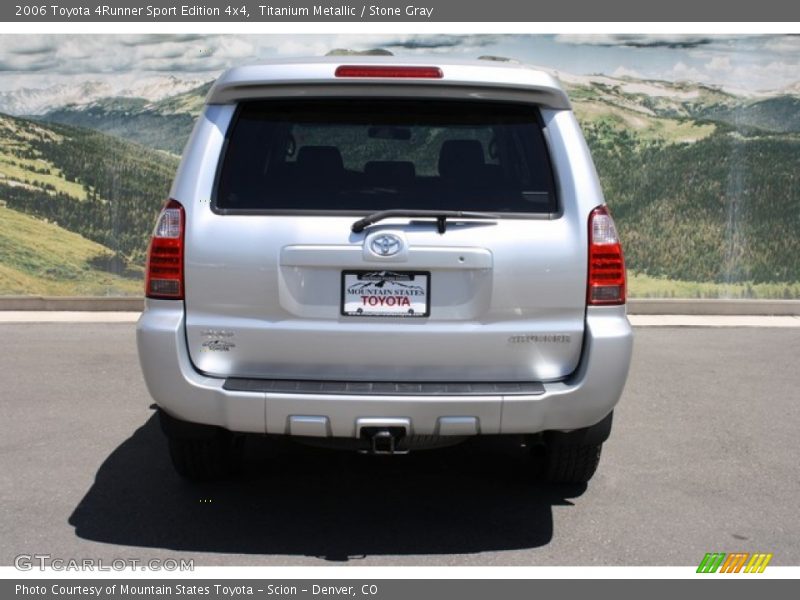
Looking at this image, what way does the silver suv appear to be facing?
away from the camera
